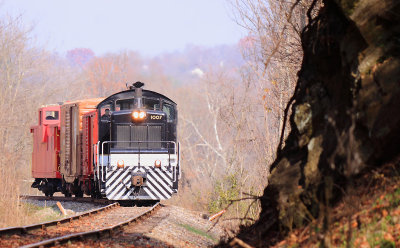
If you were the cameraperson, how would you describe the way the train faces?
facing the viewer
